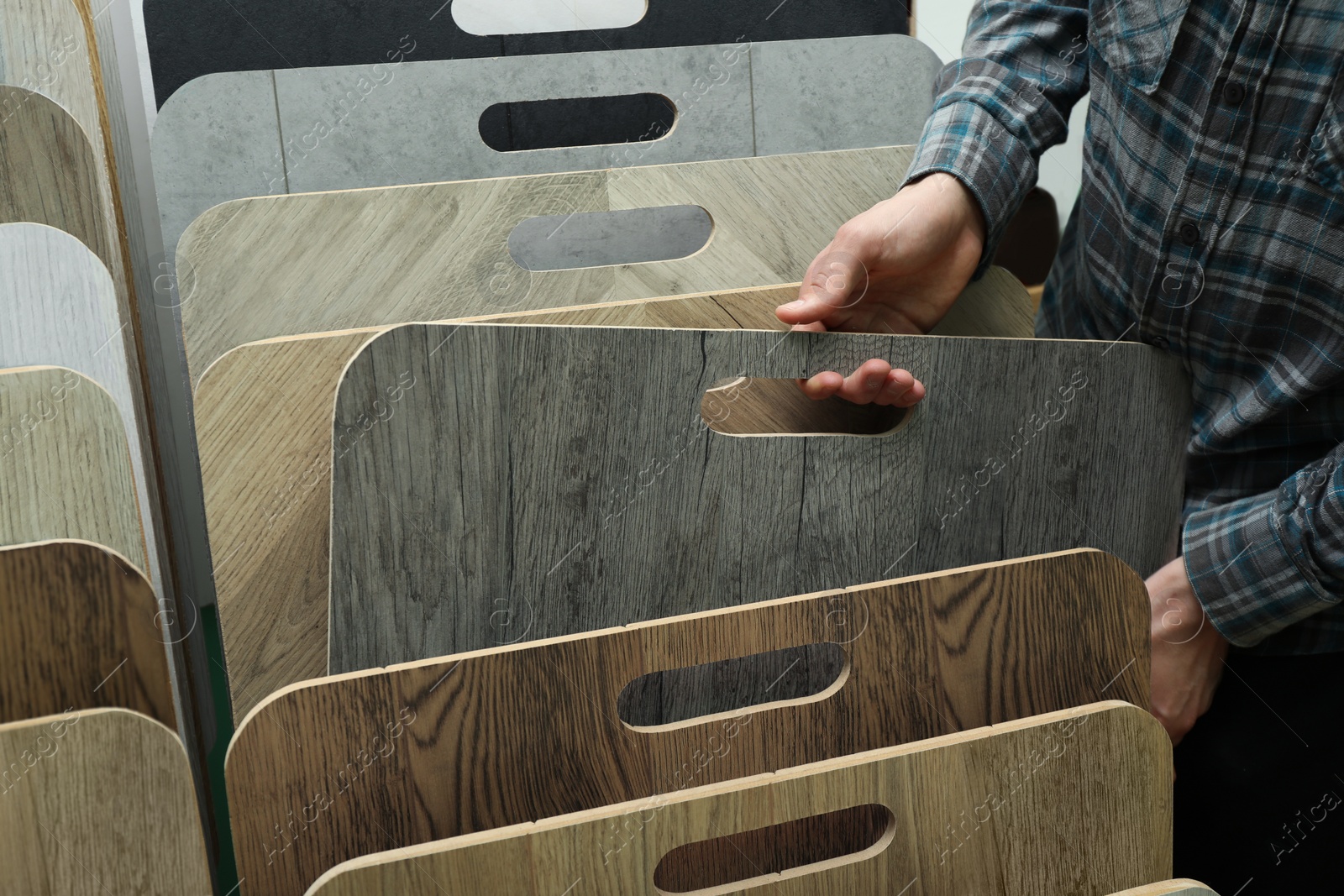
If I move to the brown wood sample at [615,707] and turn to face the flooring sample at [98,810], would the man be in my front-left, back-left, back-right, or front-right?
back-right

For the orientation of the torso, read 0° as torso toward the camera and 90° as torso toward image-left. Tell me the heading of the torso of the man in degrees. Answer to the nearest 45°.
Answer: approximately 45°
